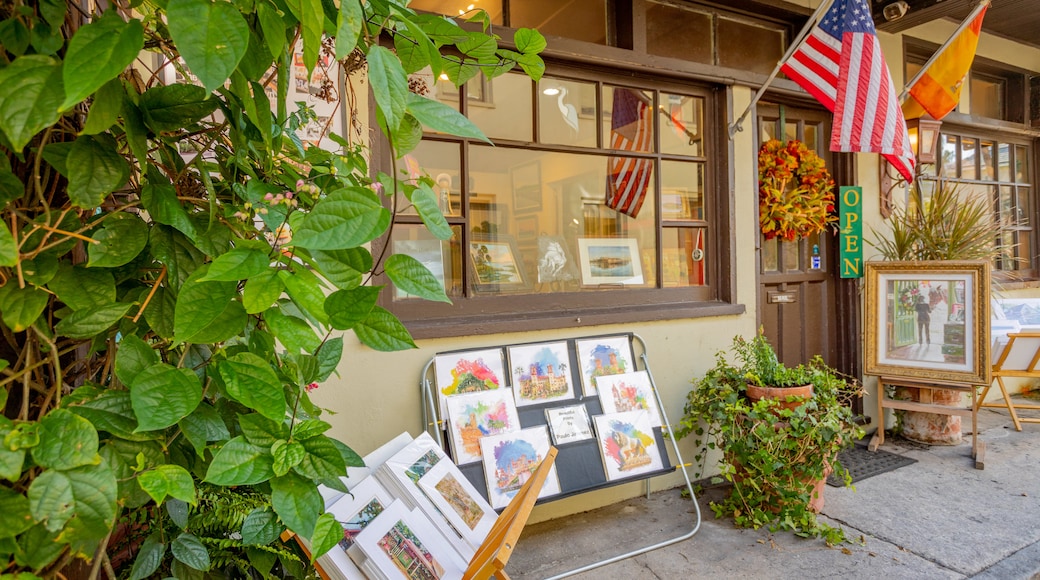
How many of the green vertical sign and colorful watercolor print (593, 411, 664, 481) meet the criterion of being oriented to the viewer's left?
0

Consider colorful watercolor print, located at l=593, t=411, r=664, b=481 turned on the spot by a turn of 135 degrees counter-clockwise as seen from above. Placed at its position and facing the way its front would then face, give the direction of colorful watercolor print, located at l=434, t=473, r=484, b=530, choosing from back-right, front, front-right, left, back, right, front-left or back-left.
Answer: back-left

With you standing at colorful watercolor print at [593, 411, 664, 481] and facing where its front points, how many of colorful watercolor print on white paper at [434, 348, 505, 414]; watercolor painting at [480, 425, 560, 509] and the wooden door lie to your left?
1

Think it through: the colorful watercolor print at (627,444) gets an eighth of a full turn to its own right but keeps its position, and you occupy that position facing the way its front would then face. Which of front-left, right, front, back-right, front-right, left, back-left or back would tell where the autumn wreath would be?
back-left

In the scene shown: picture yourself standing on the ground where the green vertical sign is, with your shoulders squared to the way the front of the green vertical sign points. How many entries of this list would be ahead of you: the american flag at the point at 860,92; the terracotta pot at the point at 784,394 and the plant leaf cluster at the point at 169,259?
3

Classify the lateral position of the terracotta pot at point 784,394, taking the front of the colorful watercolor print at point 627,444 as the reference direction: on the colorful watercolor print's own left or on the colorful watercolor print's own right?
on the colorful watercolor print's own left

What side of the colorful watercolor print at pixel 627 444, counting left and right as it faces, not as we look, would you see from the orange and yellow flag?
left

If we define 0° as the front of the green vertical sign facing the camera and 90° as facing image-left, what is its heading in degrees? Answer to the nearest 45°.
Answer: approximately 0°

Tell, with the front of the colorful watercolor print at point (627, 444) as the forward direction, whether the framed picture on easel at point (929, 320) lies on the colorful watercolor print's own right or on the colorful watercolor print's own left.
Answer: on the colorful watercolor print's own left

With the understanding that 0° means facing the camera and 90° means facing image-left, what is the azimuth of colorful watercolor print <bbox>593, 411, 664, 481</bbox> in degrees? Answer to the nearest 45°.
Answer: approximately 315°

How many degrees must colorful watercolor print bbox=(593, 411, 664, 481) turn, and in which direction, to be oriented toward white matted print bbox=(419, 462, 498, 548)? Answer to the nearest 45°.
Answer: approximately 90° to its right

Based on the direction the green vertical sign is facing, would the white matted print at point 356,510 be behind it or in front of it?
in front

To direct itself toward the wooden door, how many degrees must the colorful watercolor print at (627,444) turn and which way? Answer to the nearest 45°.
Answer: approximately 90° to its left
